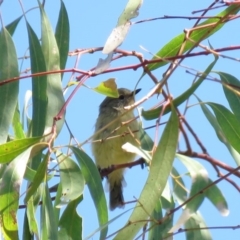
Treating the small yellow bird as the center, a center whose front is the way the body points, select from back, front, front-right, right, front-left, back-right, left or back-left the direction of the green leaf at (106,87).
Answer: front-right

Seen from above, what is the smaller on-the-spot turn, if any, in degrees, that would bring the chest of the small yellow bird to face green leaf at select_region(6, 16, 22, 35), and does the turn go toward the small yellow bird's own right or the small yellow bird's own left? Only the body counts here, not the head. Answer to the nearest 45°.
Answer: approximately 45° to the small yellow bird's own right

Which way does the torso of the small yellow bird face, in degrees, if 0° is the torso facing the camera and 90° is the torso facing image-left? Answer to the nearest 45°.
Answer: approximately 315°
